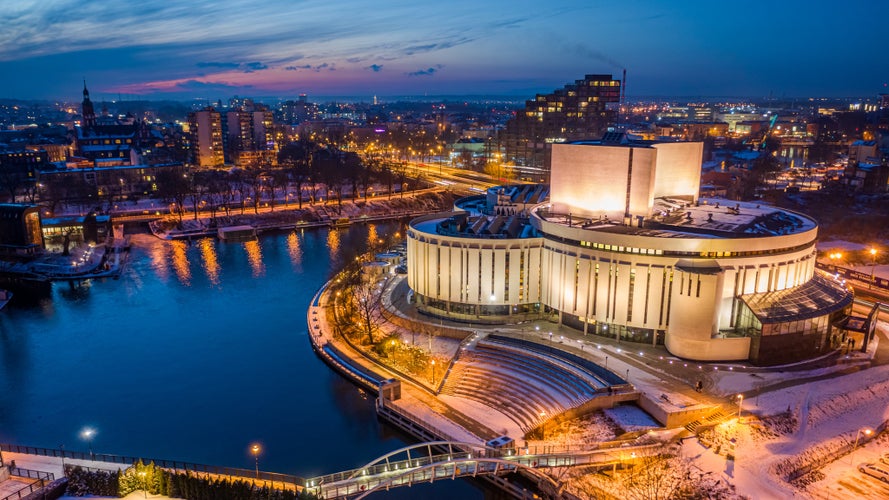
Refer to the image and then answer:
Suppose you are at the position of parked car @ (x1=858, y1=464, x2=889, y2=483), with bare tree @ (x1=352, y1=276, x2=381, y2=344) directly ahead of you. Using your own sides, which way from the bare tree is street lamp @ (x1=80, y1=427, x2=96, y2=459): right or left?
left

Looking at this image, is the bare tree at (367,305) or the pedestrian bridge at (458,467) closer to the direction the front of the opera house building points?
the pedestrian bridge

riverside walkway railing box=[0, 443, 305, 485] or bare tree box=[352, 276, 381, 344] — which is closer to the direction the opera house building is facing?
the riverside walkway railing
